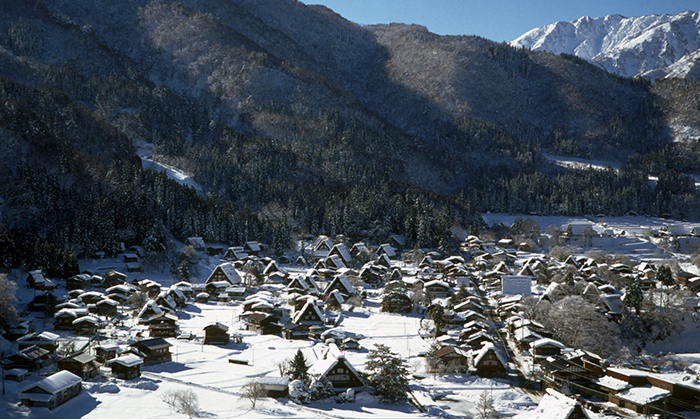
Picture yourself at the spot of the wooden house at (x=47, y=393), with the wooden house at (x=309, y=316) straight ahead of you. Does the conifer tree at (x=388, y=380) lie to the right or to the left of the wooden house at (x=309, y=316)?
right

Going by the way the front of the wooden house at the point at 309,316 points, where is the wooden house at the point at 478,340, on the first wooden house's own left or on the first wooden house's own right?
on the first wooden house's own left

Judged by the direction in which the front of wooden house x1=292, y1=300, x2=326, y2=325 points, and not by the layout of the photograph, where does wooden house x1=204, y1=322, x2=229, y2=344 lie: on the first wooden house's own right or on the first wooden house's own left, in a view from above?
on the first wooden house's own right

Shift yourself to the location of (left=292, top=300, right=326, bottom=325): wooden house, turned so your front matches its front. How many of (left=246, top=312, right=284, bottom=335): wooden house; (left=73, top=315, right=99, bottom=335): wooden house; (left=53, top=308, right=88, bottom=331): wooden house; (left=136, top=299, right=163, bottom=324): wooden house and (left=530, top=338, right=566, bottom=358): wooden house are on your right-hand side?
4

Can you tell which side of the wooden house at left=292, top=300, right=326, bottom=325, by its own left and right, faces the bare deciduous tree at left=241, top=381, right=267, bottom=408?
front

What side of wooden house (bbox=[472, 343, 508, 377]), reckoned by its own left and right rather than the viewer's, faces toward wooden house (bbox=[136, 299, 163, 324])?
right

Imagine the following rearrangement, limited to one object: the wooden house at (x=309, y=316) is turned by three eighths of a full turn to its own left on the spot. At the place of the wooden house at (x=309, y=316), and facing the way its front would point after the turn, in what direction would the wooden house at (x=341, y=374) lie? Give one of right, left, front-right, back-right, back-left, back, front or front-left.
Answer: back-right

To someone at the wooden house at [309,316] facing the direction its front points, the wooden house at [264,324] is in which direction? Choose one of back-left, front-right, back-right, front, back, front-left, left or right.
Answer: right

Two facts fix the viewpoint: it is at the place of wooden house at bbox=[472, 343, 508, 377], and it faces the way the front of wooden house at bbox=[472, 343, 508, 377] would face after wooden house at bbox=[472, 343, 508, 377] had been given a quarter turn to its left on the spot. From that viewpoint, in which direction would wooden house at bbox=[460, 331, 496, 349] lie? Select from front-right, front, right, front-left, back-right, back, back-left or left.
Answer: left

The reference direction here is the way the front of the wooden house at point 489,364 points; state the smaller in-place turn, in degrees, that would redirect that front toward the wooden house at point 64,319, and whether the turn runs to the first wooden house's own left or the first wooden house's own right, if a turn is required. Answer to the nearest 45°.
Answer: approximately 90° to the first wooden house's own right

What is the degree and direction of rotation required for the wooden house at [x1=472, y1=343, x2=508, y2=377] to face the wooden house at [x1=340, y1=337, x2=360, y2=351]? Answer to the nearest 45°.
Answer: approximately 90° to its right

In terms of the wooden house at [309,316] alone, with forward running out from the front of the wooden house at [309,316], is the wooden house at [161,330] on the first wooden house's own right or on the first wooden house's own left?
on the first wooden house's own right

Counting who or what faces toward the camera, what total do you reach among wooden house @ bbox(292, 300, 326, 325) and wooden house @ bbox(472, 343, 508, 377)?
2

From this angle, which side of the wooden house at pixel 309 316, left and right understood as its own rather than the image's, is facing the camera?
front

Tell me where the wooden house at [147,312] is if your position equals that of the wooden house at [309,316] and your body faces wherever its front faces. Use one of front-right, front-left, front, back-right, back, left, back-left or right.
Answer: right
